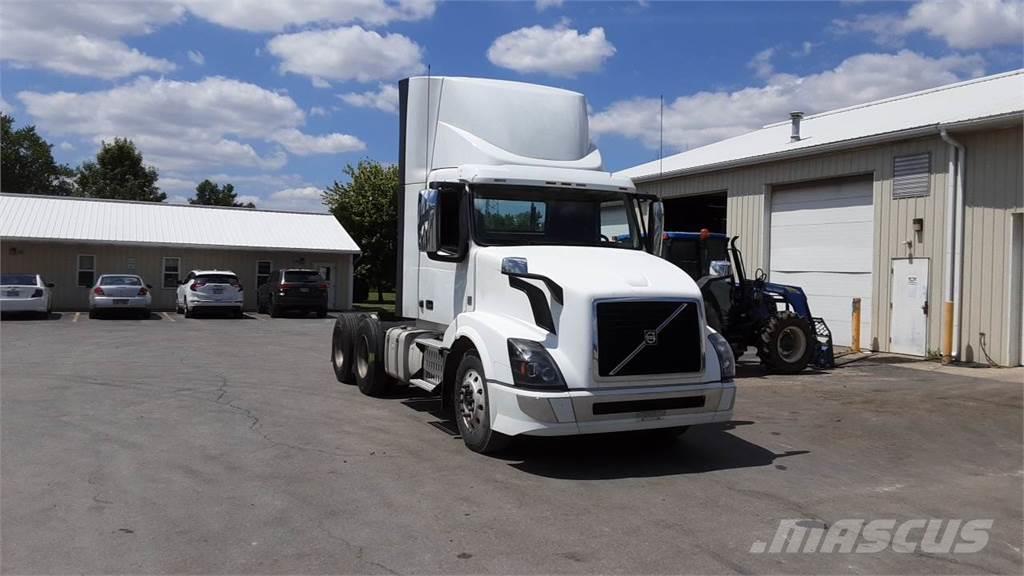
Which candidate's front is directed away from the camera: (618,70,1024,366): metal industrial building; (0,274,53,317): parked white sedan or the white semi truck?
the parked white sedan

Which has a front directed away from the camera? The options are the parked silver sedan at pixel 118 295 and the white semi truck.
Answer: the parked silver sedan

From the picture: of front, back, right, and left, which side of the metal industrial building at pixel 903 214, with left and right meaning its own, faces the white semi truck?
front

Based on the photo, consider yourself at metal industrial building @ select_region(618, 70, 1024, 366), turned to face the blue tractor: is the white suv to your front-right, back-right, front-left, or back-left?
front-right

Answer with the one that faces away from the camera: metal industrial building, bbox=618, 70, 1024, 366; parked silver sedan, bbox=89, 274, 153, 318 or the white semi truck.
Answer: the parked silver sedan

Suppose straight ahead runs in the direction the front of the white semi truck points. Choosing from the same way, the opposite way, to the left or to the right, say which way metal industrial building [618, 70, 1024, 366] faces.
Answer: to the right

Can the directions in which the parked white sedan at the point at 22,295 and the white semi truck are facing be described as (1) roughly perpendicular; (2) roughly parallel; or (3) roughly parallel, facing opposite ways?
roughly parallel, facing opposite ways

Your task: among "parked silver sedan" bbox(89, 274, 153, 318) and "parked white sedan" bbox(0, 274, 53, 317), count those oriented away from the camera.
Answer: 2

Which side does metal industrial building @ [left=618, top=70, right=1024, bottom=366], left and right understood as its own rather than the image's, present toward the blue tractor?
front

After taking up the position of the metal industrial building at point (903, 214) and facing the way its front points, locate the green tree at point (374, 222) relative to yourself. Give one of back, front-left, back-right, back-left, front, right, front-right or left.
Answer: right

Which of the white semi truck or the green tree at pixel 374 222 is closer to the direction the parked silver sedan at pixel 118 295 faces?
the green tree

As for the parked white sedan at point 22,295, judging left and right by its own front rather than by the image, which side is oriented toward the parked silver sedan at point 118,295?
right

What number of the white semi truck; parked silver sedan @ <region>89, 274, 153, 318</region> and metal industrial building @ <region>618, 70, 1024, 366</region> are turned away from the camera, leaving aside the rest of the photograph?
1

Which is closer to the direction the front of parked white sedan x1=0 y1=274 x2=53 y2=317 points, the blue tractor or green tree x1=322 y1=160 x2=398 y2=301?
the green tree

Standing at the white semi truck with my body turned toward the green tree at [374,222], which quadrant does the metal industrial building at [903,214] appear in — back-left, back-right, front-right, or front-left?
front-right

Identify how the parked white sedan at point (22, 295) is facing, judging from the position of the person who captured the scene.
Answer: facing away from the viewer

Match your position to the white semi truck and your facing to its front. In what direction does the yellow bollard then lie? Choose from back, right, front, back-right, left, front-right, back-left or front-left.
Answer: left

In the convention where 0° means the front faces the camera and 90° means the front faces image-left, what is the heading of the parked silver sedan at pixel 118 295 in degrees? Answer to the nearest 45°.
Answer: approximately 180°
